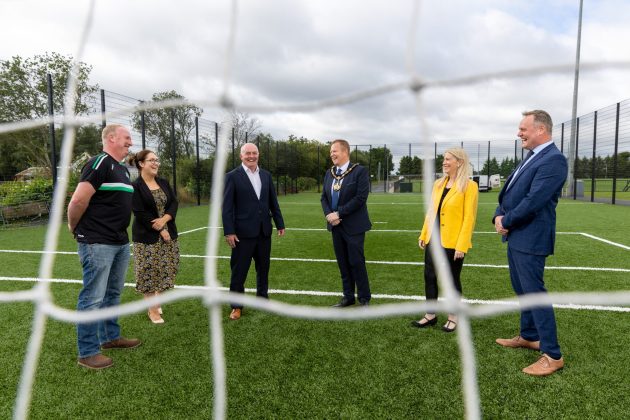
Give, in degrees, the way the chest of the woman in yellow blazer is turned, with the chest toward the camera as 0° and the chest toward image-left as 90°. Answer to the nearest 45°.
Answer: approximately 45°

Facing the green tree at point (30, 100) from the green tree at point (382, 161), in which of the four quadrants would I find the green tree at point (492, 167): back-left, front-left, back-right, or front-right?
back-left

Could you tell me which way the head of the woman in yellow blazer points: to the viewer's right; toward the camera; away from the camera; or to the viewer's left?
to the viewer's left

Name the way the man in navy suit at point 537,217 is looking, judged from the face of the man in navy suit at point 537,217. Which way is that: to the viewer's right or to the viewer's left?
to the viewer's left

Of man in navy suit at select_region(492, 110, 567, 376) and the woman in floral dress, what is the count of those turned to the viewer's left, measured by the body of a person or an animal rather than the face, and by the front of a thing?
1

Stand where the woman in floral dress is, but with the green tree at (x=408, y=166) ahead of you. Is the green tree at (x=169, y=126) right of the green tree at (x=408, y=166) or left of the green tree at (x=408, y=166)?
left

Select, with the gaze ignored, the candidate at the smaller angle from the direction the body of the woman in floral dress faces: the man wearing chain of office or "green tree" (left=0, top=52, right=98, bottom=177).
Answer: the man wearing chain of office

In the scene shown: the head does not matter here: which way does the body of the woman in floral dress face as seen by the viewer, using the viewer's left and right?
facing the viewer and to the right of the viewer

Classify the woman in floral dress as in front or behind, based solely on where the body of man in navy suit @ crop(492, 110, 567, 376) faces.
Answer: in front

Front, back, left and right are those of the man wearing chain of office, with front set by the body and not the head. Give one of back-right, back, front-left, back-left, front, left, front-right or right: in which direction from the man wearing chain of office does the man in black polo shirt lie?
front

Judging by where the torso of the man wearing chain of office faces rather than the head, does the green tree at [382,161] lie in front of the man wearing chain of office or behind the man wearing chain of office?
behind

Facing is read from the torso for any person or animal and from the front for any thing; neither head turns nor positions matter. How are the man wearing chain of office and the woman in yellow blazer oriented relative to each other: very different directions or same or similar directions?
same or similar directions

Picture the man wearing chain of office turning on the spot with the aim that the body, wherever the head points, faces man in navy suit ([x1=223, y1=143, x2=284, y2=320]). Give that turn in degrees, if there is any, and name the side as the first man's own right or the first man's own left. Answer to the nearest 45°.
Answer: approximately 45° to the first man's own right

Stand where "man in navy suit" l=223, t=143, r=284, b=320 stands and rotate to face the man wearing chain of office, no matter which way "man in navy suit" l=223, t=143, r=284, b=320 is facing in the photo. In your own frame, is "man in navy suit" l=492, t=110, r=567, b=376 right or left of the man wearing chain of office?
right

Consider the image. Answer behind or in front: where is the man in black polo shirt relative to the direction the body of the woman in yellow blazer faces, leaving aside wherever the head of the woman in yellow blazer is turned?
in front

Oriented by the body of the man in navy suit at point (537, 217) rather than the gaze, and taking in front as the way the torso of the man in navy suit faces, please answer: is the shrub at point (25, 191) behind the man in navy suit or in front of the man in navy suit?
in front

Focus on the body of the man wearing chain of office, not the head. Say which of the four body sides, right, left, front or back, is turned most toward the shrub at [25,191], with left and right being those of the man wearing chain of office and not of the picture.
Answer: right

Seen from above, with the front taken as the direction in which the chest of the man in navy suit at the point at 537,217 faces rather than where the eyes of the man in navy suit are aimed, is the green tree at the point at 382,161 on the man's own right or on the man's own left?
on the man's own right

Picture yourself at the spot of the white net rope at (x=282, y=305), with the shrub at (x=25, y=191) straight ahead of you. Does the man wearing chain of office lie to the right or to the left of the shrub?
right

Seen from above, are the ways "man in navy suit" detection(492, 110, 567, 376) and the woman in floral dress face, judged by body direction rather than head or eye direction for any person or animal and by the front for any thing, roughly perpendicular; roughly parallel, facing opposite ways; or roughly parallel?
roughly parallel, facing opposite ways
